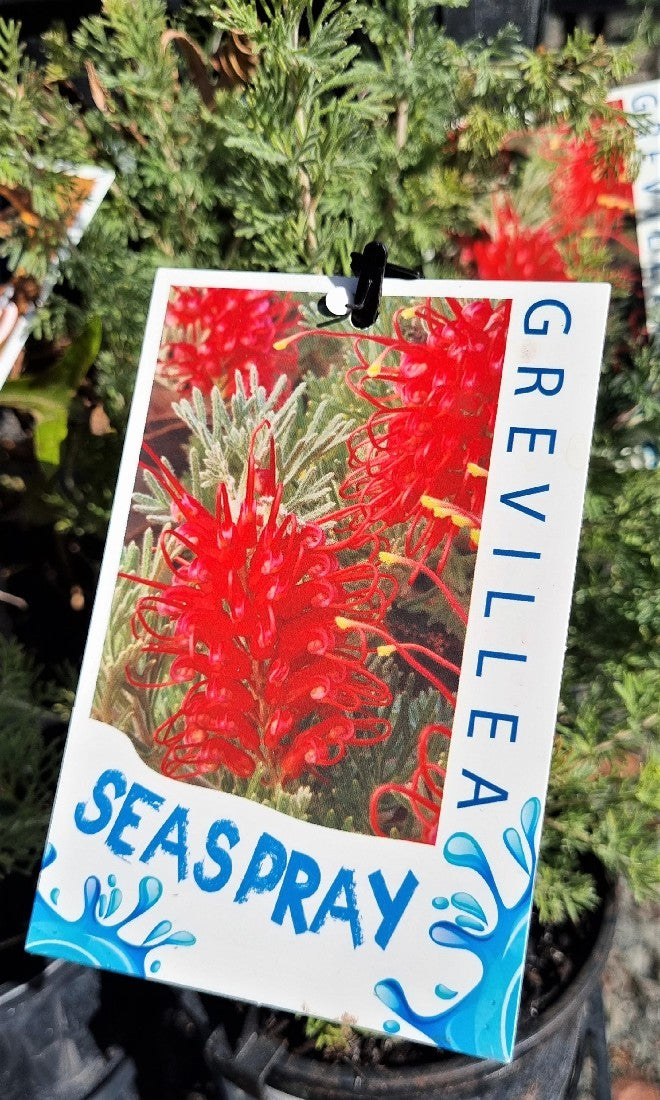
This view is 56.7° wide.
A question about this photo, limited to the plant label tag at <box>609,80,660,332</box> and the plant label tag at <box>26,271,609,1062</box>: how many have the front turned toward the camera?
2

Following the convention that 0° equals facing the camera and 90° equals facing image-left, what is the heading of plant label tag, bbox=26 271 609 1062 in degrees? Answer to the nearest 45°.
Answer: approximately 0°
